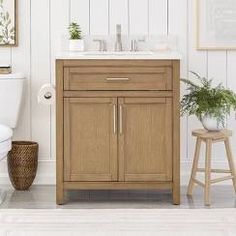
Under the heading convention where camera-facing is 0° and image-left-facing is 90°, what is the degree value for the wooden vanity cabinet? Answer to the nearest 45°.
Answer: approximately 0°

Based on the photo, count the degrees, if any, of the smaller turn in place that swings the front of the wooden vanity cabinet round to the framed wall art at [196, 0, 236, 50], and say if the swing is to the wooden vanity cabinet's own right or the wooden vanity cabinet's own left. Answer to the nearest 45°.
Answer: approximately 135° to the wooden vanity cabinet's own left

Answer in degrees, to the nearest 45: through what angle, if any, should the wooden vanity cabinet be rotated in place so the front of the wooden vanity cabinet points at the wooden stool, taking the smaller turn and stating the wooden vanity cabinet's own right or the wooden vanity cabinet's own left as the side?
approximately 90° to the wooden vanity cabinet's own left

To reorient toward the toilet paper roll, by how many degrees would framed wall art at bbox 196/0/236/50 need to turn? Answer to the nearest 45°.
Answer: approximately 90° to its right

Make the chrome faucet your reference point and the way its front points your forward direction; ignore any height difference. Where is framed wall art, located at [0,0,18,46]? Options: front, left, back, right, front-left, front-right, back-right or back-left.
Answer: right

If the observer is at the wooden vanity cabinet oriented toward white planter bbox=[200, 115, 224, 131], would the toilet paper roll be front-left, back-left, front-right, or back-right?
back-left

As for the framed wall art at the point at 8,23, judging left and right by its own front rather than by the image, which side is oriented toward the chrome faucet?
left
